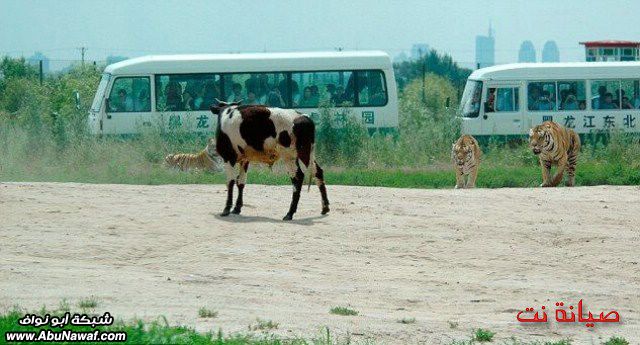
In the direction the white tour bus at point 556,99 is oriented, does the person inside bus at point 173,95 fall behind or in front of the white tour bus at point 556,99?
in front

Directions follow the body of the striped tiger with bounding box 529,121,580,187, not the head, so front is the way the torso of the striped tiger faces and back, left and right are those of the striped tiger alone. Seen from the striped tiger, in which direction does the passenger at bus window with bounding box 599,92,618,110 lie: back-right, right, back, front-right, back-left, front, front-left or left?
back-right

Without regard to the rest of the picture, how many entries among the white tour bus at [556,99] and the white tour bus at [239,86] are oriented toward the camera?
0

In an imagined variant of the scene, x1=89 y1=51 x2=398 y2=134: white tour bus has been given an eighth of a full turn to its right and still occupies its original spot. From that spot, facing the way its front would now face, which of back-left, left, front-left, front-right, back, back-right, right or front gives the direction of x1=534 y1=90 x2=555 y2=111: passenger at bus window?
back-right

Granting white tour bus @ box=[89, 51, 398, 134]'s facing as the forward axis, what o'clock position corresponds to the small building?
The small building is roughly at 5 o'clock from the white tour bus.

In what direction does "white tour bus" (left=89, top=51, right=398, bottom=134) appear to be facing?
to the viewer's left

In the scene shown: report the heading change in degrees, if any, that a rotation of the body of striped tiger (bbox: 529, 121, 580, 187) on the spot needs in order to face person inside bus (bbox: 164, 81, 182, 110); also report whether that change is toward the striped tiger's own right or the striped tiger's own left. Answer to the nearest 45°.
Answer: approximately 90° to the striped tiger's own right

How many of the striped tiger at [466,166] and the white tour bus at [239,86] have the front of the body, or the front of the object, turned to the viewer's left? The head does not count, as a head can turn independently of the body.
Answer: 1

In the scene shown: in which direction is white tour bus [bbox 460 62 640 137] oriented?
to the viewer's left

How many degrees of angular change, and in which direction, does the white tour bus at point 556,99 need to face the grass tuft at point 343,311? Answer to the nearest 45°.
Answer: approximately 90° to its left

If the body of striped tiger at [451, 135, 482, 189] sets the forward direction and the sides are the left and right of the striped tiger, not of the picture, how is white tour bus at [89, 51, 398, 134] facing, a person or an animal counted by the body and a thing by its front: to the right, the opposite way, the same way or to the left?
to the right

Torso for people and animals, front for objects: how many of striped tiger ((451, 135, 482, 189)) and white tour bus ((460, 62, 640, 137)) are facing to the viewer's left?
1

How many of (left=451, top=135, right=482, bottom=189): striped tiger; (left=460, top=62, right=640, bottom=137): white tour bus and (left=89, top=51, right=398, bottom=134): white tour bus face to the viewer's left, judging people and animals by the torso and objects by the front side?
2
